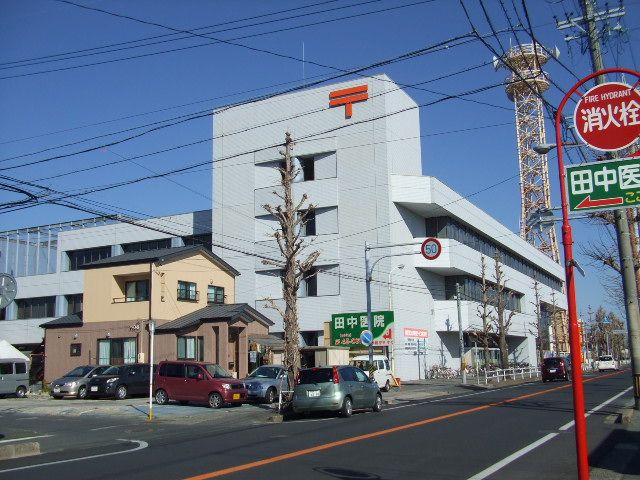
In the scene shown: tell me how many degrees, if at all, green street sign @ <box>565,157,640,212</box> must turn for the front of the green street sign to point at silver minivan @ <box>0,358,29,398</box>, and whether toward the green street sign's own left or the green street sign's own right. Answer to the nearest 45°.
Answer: approximately 135° to the green street sign's own right

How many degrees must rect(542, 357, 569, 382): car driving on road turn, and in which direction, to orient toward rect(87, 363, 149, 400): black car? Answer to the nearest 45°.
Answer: approximately 135° to its left

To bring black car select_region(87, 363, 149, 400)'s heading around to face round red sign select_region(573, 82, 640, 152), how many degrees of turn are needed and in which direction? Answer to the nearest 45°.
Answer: approximately 45° to its left

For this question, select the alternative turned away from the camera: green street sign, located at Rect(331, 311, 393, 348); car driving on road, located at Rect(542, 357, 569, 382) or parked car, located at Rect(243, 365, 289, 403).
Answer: car driving on road, located at Rect(542, 357, 569, 382)

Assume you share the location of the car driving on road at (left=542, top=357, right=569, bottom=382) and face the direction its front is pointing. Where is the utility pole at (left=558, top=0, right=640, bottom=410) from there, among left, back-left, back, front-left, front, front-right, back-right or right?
back

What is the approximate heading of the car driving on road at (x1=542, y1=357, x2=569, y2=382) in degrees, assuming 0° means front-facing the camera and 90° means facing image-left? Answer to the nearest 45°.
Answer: approximately 180°
